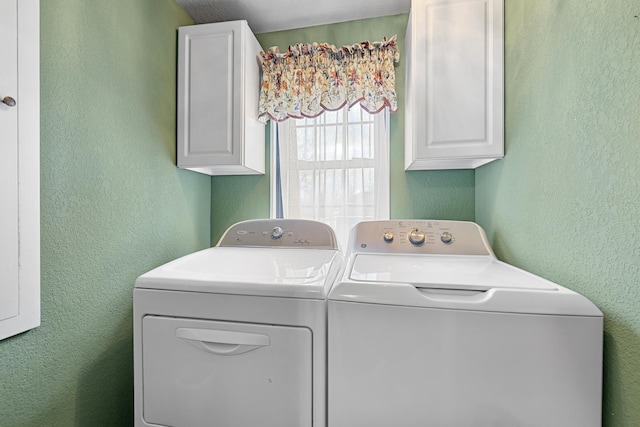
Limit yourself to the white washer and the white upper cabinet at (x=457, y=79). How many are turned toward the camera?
2

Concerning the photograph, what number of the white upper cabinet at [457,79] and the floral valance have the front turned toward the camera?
2

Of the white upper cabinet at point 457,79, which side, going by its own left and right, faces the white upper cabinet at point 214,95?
right

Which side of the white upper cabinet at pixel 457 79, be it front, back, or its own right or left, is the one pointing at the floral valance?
right

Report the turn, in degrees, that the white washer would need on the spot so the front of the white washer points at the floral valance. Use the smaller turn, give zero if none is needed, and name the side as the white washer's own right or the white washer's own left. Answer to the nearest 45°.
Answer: approximately 135° to the white washer's own right

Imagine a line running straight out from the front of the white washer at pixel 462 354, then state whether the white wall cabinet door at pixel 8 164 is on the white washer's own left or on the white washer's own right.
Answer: on the white washer's own right

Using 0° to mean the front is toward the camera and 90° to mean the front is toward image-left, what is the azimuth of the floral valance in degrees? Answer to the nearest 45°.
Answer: approximately 0°

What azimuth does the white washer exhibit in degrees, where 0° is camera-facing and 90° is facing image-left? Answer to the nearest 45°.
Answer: approximately 0°
